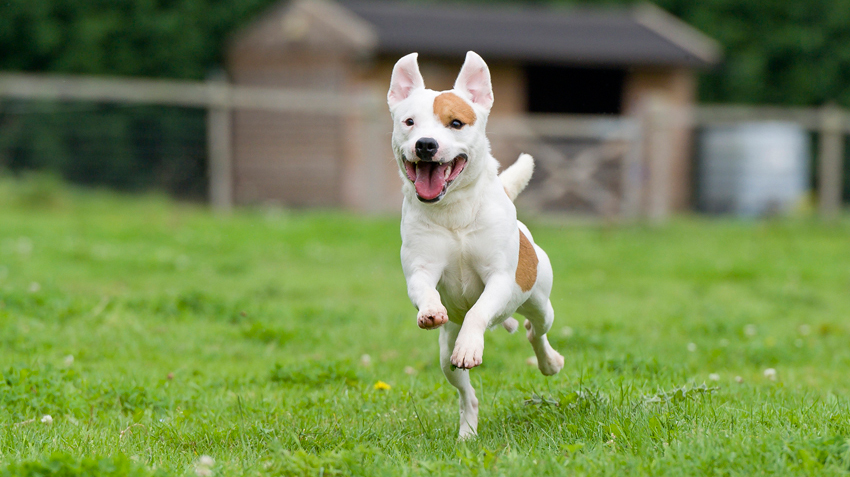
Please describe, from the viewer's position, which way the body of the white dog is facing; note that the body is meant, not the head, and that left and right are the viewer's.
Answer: facing the viewer and to the left of the viewer

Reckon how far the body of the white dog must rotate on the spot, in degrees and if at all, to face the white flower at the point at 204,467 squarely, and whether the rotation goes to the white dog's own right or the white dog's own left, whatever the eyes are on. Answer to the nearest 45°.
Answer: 0° — it already faces it

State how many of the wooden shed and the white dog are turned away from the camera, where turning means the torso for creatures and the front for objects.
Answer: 0

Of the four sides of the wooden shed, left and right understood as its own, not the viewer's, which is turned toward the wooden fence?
front

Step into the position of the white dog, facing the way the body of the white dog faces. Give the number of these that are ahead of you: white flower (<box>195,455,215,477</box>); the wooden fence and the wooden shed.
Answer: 1

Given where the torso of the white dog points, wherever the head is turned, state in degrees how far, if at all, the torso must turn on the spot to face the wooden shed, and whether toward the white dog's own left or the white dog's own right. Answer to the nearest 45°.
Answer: approximately 135° to the white dog's own right

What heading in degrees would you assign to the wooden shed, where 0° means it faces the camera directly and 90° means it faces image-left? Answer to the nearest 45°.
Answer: approximately 315°

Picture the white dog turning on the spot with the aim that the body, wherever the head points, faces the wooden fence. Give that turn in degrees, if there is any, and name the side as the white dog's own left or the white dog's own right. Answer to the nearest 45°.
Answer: approximately 135° to the white dog's own right

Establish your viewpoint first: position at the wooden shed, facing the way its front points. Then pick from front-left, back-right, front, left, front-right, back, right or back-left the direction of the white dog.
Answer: front-right

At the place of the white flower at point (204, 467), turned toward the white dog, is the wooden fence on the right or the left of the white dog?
left

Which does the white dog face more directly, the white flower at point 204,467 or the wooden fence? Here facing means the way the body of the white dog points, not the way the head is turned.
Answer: the white flower
